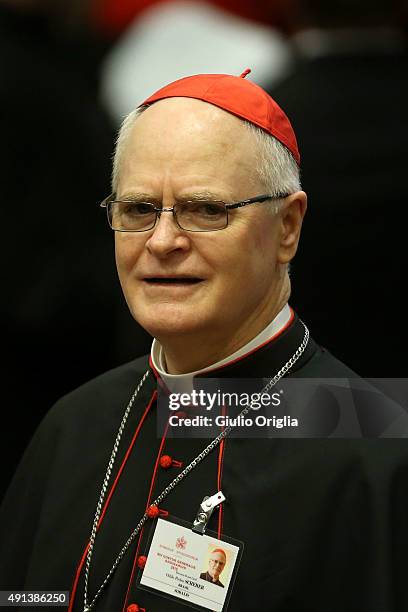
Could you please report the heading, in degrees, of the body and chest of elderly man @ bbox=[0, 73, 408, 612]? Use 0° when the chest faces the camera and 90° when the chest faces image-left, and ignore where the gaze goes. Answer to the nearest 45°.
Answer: approximately 45°
